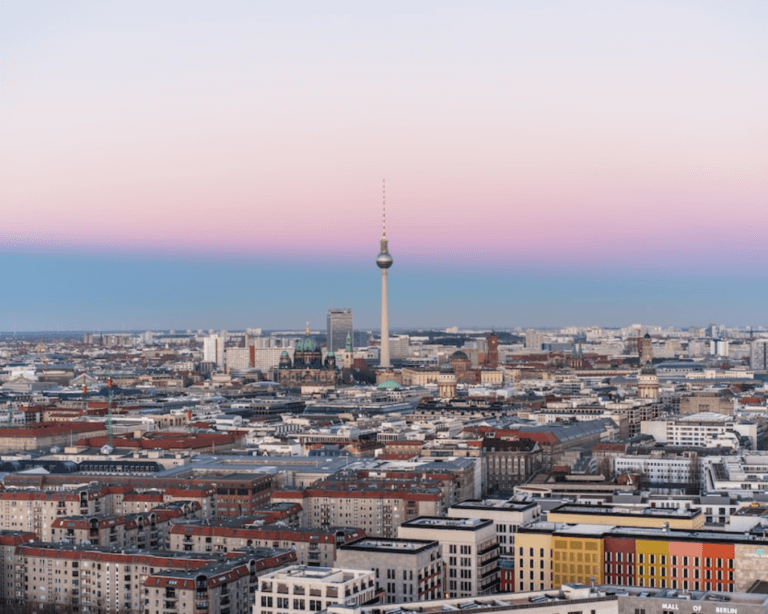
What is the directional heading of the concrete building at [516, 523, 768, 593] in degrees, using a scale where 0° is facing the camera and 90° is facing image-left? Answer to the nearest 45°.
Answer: approximately 0°

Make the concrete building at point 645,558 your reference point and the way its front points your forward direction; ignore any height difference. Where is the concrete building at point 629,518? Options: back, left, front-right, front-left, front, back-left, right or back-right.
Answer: back

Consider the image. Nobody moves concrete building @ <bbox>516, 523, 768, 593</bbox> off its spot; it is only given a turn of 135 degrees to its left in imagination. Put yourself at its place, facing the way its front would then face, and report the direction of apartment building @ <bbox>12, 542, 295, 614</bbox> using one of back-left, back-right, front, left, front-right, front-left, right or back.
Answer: back-left

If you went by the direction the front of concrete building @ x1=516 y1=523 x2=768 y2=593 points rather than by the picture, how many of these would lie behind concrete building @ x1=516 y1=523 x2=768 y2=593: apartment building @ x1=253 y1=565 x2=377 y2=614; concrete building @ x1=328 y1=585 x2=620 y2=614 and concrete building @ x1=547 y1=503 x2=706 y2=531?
1

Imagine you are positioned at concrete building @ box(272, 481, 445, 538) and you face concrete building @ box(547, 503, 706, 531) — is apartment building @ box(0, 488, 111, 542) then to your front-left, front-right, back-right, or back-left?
back-right

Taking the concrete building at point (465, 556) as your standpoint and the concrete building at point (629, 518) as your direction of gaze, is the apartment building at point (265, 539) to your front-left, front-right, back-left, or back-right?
back-left

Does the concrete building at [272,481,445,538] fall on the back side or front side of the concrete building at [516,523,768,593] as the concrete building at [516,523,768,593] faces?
on the back side

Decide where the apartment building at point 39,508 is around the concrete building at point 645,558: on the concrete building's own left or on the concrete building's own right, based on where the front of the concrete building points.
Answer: on the concrete building's own right

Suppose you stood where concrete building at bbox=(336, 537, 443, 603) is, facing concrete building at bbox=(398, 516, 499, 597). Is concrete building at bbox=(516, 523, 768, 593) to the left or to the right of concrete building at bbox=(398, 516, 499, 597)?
right

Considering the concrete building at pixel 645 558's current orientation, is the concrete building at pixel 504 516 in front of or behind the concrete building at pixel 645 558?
behind

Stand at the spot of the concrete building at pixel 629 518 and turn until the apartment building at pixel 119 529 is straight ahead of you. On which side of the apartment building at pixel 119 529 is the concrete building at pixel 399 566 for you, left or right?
left

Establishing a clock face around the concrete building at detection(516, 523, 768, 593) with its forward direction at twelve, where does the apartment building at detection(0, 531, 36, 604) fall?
The apartment building is roughly at 3 o'clock from the concrete building.
